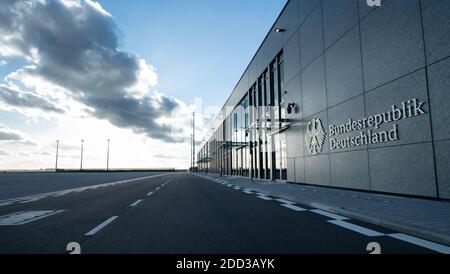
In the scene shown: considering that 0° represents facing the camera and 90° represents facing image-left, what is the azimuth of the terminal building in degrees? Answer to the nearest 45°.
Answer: approximately 45°
